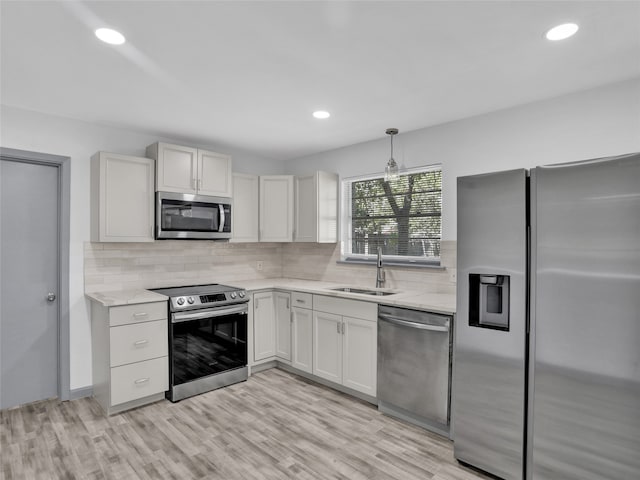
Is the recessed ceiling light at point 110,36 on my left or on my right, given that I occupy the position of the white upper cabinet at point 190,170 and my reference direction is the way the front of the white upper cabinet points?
on my right

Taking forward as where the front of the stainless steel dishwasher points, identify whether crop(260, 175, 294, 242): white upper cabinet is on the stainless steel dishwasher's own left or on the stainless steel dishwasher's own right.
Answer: on the stainless steel dishwasher's own right

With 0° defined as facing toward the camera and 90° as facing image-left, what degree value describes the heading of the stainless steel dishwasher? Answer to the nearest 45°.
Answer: approximately 45°

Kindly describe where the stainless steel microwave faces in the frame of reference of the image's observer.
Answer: facing the viewer and to the right of the viewer

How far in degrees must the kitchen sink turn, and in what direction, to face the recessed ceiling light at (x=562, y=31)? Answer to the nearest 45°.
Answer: approximately 90° to its left

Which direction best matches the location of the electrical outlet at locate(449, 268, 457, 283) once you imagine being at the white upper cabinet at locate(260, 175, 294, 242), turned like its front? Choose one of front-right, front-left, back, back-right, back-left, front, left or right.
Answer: front-left

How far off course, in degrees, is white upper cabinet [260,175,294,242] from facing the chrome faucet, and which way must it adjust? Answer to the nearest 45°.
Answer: approximately 45° to its left

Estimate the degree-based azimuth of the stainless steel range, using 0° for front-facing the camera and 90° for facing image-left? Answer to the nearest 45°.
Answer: approximately 315°

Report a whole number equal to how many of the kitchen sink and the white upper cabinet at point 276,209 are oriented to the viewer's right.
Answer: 0

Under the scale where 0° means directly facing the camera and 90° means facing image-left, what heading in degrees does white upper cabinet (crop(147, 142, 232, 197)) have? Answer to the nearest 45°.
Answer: approximately 315°

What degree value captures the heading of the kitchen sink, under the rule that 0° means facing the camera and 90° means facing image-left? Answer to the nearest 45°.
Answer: approximately 45°

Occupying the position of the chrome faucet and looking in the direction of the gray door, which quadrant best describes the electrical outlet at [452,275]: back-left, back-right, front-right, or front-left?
back-left
